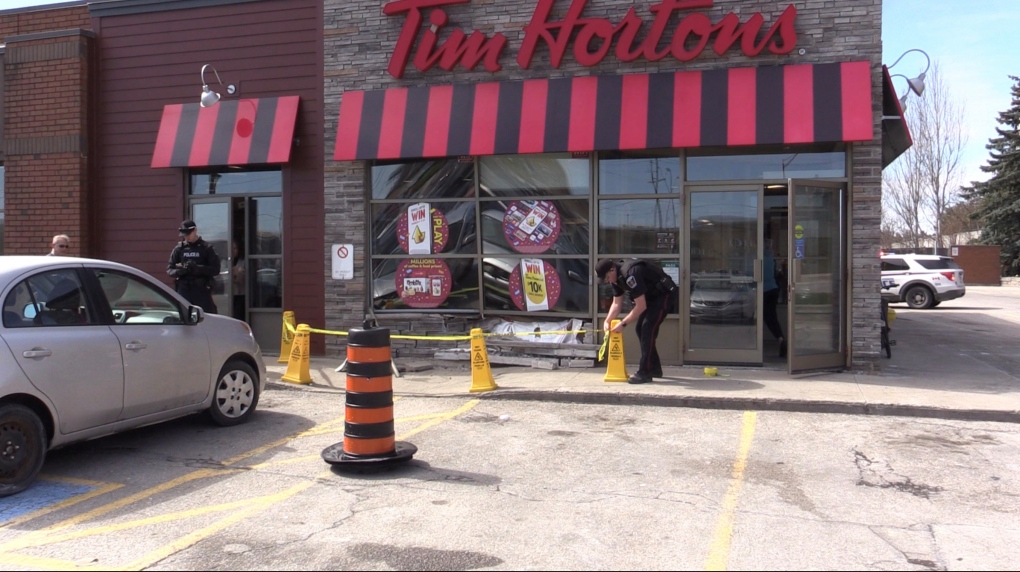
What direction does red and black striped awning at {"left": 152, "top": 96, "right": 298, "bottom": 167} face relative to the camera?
toward the camera

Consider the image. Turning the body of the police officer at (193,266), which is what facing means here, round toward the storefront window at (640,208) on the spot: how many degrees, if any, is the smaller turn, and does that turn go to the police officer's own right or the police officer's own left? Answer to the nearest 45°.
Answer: approximately 135° to the police officer's own left

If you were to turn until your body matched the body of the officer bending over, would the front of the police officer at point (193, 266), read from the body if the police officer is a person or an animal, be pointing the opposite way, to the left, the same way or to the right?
to the left

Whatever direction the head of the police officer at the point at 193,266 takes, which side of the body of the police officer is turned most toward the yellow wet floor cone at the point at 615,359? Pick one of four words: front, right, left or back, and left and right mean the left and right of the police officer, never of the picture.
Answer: left

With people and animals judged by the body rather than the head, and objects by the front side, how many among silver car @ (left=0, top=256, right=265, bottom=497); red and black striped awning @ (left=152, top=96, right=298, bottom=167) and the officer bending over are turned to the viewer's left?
1

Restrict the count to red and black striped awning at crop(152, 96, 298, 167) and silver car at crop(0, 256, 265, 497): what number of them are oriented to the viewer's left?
0

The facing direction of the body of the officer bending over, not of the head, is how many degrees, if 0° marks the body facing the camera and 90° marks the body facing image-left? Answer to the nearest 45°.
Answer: approximately 90°

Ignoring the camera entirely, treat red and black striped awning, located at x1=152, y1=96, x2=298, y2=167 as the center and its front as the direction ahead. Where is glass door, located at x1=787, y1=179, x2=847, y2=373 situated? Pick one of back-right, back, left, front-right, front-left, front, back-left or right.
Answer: front-left

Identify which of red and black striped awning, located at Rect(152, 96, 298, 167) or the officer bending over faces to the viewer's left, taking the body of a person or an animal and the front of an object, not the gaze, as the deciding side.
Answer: the officer bending over

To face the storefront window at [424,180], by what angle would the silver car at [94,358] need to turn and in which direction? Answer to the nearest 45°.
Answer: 0° — it already faces it

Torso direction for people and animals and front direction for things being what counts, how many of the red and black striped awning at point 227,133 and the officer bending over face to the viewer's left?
1

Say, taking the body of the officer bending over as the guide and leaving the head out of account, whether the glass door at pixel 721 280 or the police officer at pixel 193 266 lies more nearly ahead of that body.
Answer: the police officer

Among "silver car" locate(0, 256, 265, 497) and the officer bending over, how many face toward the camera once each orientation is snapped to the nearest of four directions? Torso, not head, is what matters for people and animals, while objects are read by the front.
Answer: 0
